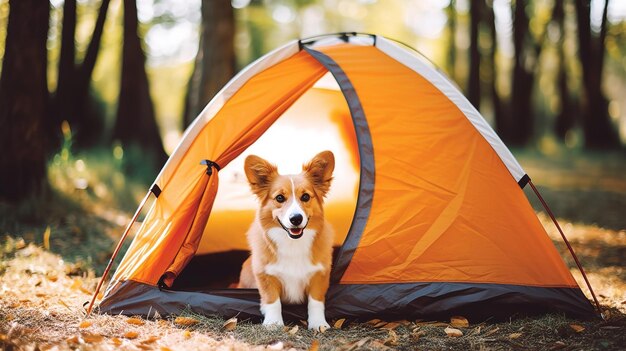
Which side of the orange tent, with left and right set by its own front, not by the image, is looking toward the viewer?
front

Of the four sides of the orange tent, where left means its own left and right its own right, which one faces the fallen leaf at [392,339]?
front

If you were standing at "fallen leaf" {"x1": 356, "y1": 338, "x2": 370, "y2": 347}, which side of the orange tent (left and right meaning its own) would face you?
front

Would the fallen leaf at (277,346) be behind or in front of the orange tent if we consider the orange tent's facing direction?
in front

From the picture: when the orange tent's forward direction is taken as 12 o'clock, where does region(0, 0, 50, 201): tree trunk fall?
The tree trunk is roughly at 4 o'clock from the orange tent.

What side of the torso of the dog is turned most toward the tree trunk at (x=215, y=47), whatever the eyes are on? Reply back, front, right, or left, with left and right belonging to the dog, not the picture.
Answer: back

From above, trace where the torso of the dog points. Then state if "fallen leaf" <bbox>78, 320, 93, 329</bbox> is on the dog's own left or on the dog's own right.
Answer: on the dog's own right
